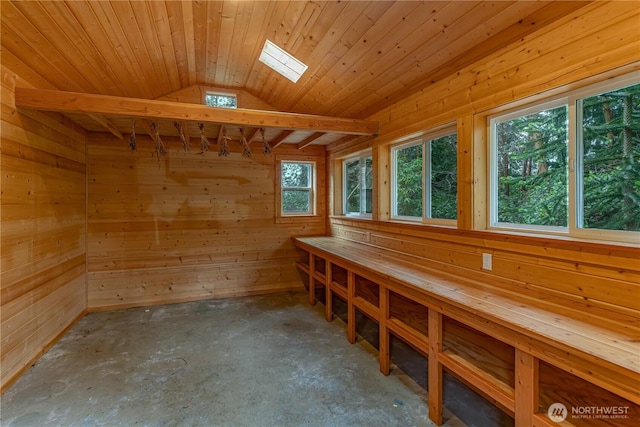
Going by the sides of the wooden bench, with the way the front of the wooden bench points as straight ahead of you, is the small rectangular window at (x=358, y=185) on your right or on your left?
on your right

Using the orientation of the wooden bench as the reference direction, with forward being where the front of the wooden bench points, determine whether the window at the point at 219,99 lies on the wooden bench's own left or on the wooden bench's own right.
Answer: on the wooden bench's own right

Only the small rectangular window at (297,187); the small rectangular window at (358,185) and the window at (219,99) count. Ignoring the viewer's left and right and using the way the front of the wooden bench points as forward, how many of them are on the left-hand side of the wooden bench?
0

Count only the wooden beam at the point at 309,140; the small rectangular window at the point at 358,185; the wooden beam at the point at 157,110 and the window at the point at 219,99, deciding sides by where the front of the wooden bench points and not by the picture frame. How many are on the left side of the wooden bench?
0

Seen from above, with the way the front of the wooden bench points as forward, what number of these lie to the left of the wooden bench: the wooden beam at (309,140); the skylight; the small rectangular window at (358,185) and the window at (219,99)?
0

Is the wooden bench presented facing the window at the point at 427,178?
no

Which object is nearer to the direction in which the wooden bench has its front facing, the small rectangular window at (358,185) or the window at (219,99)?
the window

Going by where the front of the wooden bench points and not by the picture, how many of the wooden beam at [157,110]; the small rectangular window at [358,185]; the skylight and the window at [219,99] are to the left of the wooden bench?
0

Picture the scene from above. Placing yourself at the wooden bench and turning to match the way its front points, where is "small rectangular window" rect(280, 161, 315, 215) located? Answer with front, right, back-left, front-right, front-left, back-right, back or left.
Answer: right

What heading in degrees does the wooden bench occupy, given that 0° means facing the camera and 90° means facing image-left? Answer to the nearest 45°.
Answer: approximately 45°

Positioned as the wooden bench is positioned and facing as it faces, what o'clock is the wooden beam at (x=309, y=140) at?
The wooden beam is roughly at 3 o'clock from the wooden bench.
